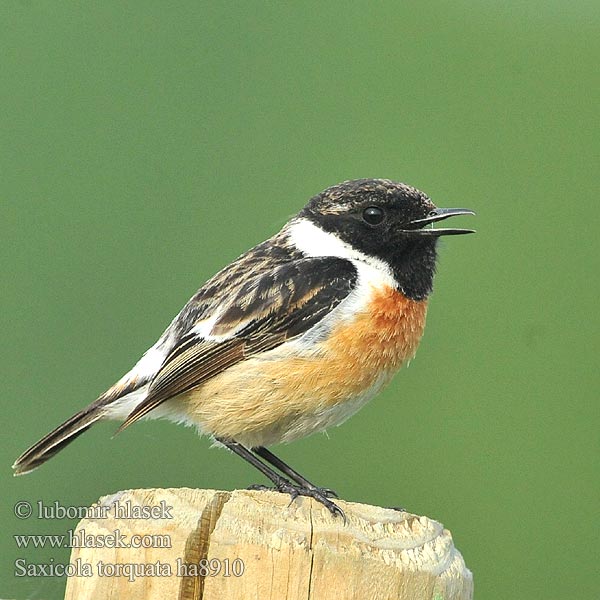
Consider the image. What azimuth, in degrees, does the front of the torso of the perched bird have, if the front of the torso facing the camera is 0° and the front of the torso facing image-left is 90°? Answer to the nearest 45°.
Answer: approximately 270°
